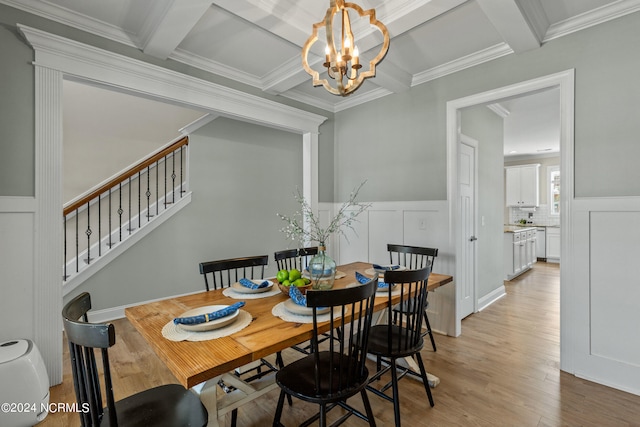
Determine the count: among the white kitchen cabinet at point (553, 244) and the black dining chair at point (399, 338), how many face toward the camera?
1

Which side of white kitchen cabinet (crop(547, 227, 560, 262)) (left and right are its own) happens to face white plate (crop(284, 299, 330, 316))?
front

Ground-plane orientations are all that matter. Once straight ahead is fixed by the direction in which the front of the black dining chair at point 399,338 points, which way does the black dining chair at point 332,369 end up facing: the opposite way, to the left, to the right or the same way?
the same way

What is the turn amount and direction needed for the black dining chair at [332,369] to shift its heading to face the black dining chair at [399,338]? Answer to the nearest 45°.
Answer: approximately 90° to its right

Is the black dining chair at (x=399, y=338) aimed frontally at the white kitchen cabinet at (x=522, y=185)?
no

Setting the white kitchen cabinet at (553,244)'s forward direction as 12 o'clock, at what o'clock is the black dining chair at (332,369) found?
The black dining chair is roughly at 12 o'clock from the white kitchen cabinet.

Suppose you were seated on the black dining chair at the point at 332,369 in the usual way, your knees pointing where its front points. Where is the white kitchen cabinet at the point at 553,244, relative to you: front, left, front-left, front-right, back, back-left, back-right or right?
right

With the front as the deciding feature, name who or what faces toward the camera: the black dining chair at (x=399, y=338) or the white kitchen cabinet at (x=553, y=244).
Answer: the white kitchen cabinet

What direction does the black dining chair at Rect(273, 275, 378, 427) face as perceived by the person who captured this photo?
facing away from the viewer and to the left of the viewer

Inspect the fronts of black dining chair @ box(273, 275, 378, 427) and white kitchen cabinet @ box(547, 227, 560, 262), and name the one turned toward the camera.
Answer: the white kitchen cabinet

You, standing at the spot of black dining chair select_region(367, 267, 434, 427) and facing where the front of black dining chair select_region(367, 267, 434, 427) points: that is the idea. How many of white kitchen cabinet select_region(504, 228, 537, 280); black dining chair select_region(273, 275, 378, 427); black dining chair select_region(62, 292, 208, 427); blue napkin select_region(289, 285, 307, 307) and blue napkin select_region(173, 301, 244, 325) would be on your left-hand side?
4

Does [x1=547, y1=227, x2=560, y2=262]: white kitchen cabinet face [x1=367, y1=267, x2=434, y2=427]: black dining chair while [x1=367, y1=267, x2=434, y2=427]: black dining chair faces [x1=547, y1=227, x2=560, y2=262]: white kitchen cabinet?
no

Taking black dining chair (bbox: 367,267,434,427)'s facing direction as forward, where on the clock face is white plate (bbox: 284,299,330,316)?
The white plate is roughly at 9 o'clock from the black dining chair.

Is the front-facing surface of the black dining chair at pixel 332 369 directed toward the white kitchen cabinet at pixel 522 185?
no

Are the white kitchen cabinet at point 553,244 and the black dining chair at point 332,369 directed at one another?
no

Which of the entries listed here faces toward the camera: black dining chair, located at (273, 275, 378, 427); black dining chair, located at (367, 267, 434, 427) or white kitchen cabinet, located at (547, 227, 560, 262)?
the white kitchen cabinet

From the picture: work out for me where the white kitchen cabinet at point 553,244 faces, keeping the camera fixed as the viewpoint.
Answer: facing the viewer

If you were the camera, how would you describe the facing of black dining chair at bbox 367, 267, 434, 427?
facing away from the viewer and to the left of the viewer

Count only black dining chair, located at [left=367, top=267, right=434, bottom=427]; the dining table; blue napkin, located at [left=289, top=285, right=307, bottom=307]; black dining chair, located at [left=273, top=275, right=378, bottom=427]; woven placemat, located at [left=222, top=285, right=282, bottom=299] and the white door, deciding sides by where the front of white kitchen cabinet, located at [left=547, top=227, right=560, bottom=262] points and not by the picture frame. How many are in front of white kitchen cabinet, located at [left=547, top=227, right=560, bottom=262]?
6
